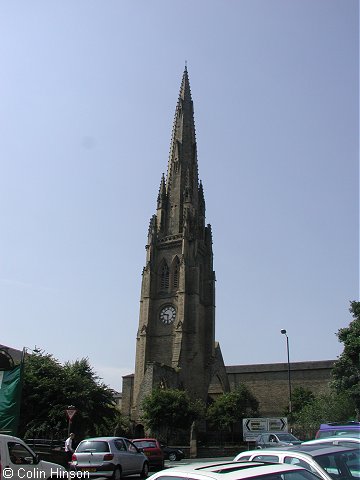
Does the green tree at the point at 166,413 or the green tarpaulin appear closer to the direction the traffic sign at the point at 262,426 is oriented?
the green tarpaulin

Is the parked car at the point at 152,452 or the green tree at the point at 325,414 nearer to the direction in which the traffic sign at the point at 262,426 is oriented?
the parked car

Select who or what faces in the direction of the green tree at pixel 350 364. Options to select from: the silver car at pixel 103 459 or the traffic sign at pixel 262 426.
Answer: the silver car

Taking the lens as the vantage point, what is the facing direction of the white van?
facing to the right of the viewer

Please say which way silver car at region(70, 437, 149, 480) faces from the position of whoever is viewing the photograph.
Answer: facing away from the viewer and to the right of the viewer

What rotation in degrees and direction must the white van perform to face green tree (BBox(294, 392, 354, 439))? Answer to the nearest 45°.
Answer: approximately 45° to its left

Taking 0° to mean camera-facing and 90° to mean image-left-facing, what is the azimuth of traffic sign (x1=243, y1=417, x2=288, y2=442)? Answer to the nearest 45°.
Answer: approximately 0°

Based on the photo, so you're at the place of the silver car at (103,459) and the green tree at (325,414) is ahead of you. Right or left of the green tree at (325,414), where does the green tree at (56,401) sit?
left

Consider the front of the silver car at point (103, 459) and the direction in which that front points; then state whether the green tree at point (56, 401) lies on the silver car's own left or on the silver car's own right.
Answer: on the silver car's own left

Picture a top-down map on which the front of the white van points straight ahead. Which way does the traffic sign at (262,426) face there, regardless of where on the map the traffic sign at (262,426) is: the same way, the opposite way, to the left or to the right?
to the right

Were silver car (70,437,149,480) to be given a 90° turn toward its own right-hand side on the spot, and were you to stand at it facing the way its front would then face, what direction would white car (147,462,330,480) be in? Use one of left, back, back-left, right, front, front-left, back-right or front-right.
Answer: front-right

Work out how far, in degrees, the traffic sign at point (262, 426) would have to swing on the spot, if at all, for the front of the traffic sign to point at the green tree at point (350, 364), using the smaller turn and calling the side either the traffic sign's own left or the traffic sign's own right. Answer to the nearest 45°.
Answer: approximately 135° to the traffic sign's own left

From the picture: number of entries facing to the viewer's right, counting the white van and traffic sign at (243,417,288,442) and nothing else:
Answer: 1
